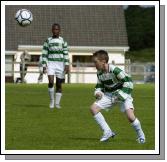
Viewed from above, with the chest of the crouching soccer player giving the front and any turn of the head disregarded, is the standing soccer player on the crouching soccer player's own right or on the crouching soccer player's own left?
on the crouching soccer player's own right

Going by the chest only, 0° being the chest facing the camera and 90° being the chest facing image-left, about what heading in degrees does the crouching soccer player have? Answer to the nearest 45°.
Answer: approximately 45°

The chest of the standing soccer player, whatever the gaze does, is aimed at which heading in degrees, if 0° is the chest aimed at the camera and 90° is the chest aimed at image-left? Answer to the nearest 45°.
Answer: approximately 0°
